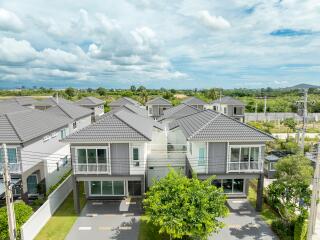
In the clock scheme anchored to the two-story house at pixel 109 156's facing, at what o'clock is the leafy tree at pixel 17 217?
The leafy tree is roughly at 2 o'clock from the two-story house.

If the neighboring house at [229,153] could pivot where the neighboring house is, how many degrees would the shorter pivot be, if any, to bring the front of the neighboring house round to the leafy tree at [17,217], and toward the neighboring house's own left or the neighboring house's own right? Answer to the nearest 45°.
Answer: approximately 45° to the neighboring house's own right

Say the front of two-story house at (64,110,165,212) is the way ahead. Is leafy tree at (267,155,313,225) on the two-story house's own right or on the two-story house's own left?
on the two-story house's own left

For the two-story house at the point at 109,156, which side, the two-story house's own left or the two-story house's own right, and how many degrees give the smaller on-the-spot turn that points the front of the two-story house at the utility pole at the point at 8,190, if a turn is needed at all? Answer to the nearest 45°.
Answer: approximately 45° to the two-story house's own right

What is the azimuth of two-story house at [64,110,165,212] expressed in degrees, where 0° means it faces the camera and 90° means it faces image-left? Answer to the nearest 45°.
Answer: approximately 0°

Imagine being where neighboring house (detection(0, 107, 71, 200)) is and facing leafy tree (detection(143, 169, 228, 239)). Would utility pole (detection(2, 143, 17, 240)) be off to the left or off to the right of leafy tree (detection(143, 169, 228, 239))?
right

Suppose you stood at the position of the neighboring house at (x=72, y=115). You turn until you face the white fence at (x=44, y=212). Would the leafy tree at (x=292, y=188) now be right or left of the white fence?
left

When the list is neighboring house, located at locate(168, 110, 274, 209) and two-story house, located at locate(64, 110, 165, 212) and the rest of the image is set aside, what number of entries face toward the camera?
2
